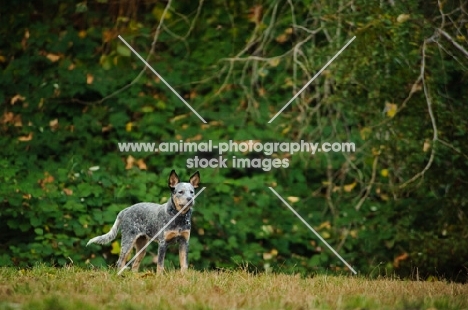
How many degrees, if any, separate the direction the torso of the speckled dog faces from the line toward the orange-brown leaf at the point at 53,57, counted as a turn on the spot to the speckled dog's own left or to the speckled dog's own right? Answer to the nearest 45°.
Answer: approximately 180°

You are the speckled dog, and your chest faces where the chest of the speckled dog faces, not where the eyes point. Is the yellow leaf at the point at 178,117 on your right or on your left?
on your left

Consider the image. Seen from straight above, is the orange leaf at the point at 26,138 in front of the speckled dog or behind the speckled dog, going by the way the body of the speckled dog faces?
behind

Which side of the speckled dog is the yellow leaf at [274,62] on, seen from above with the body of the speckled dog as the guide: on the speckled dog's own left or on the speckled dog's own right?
on the speckled dog's own left

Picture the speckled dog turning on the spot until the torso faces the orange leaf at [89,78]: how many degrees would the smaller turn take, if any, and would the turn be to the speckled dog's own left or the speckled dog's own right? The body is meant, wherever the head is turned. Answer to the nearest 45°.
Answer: approximately 180°

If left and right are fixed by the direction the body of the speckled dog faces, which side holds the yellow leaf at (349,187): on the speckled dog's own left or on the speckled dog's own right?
on the speckled dog's own left

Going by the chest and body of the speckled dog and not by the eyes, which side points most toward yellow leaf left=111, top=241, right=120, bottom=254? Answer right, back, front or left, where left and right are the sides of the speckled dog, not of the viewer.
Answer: back

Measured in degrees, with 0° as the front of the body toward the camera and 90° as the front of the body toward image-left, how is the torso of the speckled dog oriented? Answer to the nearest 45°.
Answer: approximately 315°

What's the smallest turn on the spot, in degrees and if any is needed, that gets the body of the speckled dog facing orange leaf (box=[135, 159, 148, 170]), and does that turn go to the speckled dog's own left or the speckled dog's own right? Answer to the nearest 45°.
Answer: approximately 135° to the speckled dog's own left
